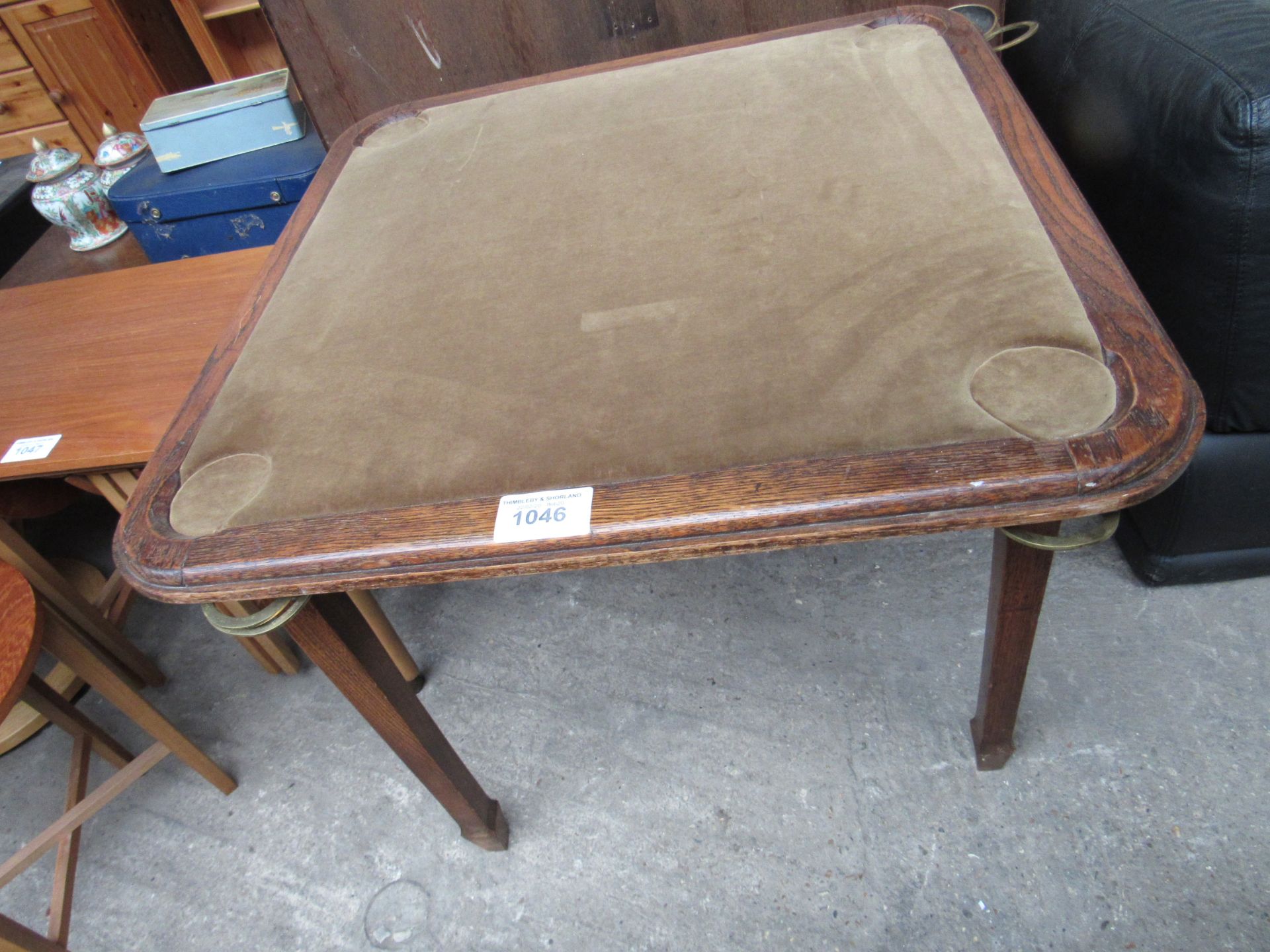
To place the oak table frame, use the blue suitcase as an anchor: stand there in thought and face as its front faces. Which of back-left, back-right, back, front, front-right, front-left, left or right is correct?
front

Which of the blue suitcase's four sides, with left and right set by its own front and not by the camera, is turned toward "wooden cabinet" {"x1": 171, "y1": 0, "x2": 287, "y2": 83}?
back

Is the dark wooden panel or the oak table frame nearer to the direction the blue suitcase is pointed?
the oak table frame

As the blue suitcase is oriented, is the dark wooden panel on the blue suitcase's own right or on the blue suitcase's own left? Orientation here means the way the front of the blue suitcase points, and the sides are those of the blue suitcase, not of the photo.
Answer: on the blue suitcase's own left

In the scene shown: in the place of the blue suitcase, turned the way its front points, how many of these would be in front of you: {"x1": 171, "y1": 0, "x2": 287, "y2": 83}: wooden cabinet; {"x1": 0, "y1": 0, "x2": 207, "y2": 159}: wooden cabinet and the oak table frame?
1

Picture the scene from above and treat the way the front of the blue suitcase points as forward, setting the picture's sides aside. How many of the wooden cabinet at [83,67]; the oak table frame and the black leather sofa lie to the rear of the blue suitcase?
1

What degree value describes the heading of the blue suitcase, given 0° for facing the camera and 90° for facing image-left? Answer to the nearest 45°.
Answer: approximately 0°

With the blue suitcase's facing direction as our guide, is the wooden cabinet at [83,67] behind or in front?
behind

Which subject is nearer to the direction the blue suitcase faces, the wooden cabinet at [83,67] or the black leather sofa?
the black leather sofa

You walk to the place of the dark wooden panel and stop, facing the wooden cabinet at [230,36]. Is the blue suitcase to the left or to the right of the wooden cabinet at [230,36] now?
left

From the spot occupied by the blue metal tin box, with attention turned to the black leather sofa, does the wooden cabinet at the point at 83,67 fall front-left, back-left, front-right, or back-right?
back-left

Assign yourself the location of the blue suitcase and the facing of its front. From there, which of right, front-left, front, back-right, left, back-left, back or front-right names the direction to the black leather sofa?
front-left
